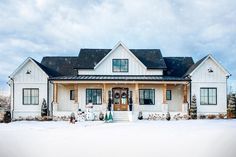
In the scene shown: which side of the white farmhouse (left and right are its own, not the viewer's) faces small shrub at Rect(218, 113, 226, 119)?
left

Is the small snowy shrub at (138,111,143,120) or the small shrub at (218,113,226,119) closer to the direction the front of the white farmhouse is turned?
the small snowy shrub

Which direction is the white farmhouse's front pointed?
toward the camera

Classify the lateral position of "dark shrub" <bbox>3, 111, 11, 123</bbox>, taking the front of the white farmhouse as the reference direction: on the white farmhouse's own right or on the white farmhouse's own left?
on the white farmhouse's own right
